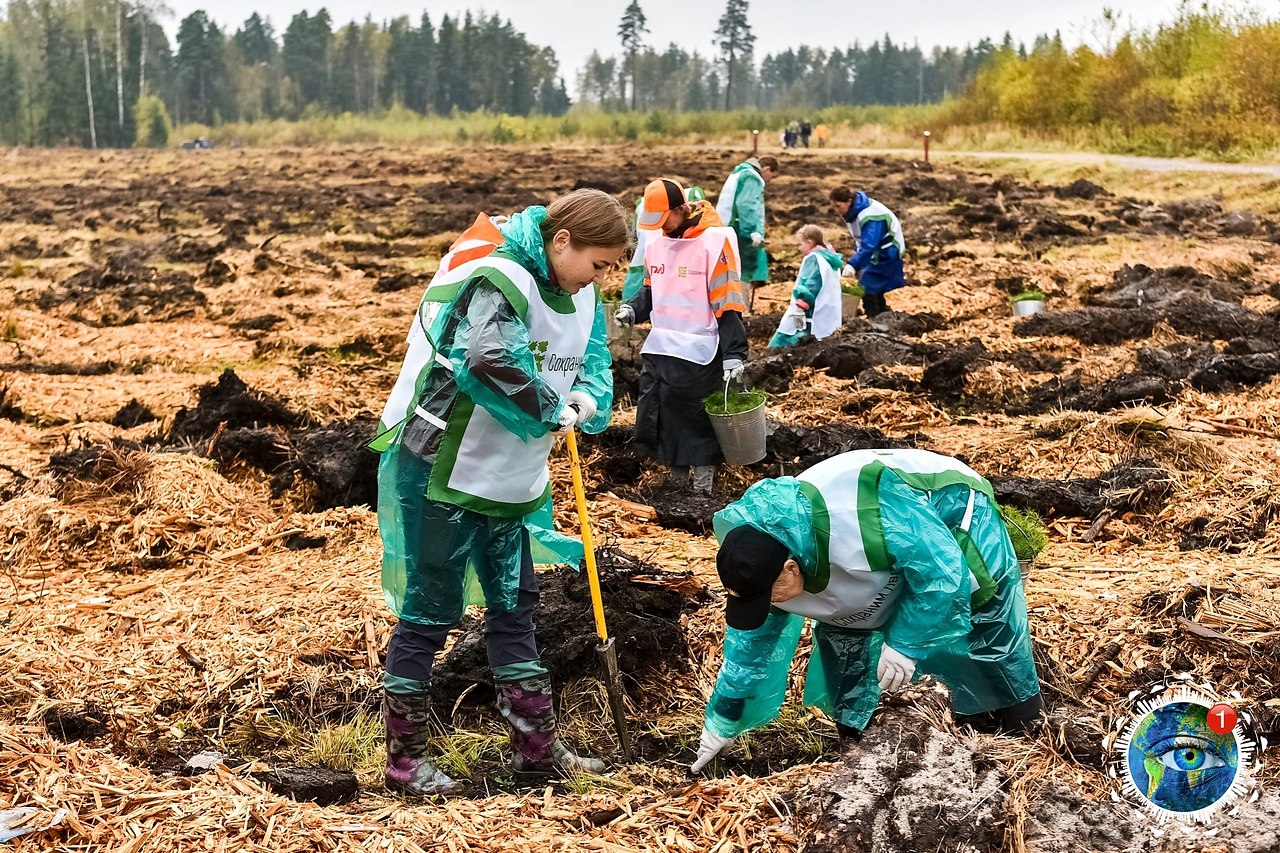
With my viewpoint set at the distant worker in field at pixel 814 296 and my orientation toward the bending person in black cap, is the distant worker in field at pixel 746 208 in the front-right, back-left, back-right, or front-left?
back-right

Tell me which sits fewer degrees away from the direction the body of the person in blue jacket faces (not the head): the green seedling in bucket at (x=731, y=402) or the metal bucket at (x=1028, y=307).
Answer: the green seedling in bucket

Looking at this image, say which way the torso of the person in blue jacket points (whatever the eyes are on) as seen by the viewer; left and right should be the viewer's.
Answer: facing to the left of the viewer

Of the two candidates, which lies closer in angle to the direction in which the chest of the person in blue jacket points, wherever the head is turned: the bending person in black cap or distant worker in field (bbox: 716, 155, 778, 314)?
the distant worker in field

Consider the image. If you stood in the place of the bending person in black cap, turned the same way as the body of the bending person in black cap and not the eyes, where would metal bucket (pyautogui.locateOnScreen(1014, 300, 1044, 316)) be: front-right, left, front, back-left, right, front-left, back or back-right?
back-right

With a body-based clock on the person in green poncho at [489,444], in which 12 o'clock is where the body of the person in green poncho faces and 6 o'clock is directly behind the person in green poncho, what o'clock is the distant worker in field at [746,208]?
The distant worker in field is roughly at 8 o'clock from the person in green poncho.
